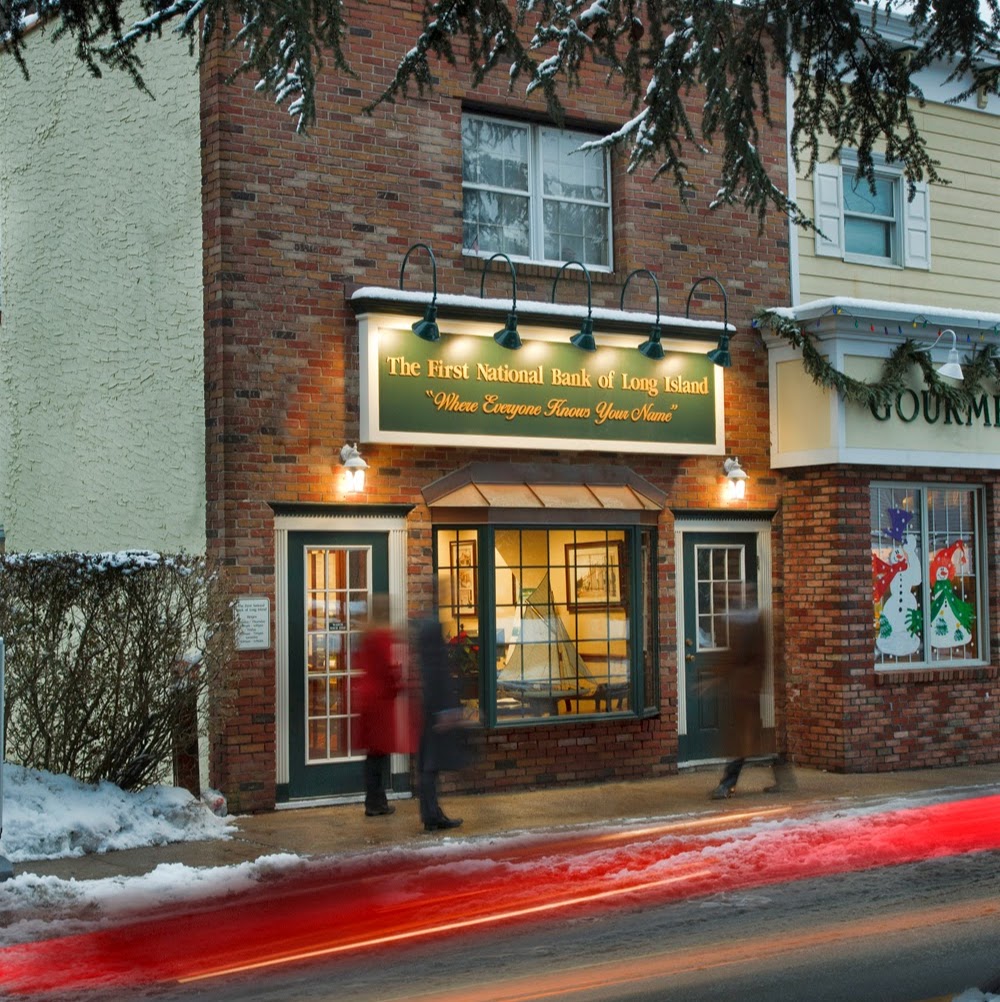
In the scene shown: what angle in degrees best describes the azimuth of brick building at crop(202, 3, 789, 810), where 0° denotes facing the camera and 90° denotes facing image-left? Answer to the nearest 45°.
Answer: approximately 315°

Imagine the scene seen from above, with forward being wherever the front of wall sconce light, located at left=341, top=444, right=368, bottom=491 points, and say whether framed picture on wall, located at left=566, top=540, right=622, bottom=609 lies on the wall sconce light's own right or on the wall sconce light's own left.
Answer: on the wall sconce light's own left

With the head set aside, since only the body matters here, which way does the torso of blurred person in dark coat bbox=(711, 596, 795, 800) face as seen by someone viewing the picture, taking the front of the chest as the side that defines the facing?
to the viewer's left

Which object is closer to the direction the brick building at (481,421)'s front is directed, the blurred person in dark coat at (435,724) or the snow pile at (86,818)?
the blurred person in dark coat

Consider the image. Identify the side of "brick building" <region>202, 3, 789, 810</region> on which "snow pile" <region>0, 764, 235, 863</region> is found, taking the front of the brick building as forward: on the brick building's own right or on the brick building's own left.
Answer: on the brick building's own right

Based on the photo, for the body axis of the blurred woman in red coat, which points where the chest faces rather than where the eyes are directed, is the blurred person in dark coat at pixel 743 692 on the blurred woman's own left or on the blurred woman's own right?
on the blurred woman's own left

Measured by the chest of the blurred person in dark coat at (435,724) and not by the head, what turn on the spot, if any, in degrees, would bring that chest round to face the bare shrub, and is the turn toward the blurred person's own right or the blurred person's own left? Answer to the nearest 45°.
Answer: approximately 180°

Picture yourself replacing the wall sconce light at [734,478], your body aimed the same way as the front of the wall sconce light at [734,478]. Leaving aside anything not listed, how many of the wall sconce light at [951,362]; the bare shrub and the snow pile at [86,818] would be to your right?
2

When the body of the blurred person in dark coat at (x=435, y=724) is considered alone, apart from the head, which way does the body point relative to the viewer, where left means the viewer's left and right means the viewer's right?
facing to the right of the viewer

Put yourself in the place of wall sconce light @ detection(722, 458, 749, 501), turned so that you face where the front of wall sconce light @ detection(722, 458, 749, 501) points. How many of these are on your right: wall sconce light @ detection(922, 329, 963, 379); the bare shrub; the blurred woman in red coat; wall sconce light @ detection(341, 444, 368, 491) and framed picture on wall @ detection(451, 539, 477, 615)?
4
